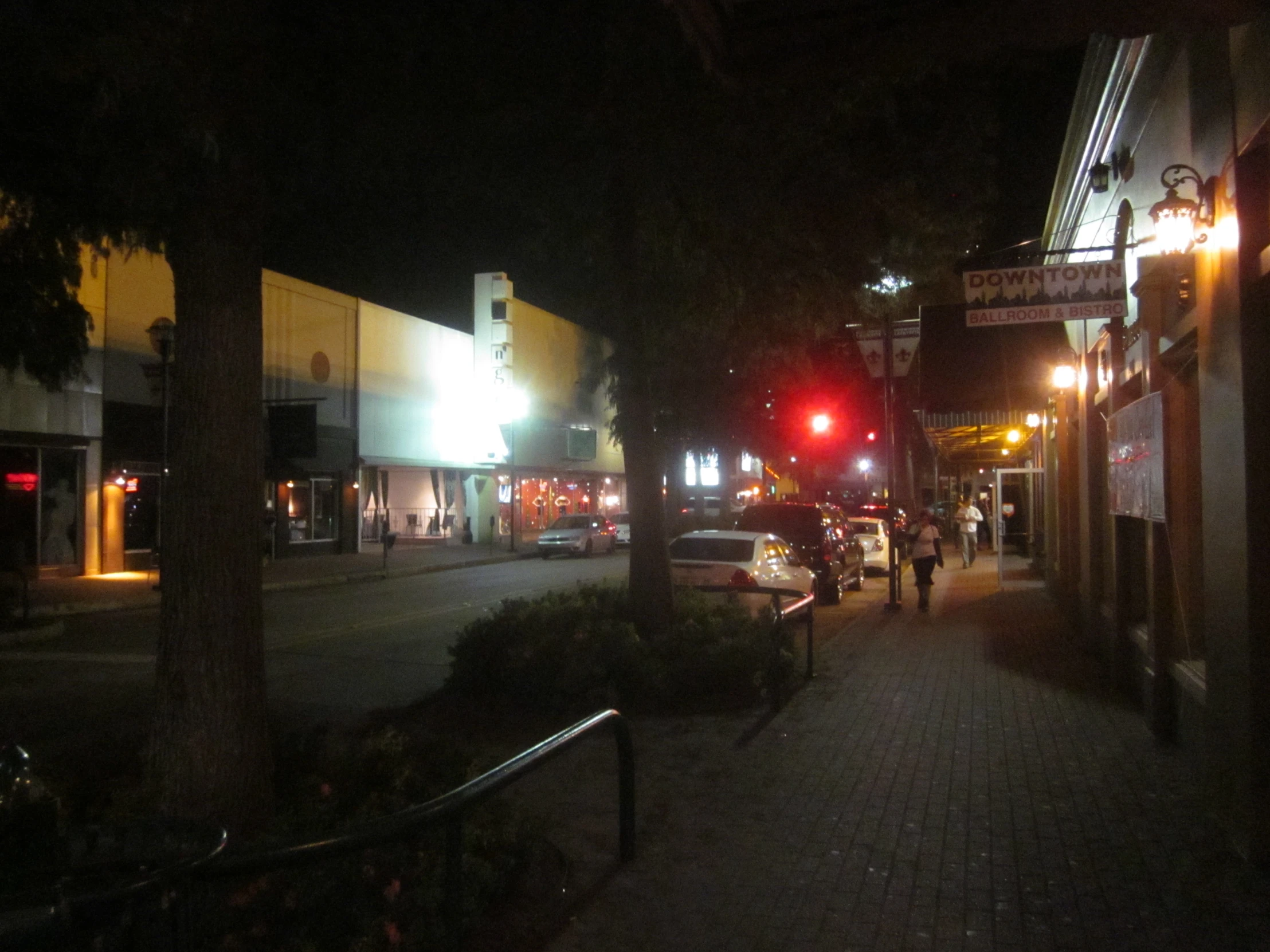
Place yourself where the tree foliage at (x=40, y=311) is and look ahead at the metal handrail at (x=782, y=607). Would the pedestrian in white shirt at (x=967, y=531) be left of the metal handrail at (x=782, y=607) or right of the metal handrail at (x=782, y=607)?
left

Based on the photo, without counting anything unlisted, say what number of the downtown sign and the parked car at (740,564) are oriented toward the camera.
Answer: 1

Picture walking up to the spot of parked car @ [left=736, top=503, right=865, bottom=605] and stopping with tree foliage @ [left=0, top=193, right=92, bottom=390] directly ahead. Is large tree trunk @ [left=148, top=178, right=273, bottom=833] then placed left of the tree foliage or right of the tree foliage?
left

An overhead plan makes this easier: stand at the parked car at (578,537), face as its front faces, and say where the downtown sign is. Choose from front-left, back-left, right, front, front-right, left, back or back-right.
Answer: front-left

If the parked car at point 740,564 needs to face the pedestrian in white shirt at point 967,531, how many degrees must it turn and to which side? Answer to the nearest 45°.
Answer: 0° — it already faces them

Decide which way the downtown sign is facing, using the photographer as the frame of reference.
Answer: facing the viewer

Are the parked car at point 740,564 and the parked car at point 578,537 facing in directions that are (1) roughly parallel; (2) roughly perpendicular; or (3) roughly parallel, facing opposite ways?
roughly parallel, facing opposite ways

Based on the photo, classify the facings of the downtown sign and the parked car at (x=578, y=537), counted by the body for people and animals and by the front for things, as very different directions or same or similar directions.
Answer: same or similar directions

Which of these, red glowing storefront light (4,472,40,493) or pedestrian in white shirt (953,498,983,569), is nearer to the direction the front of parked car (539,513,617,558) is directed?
the red glowing storefront light

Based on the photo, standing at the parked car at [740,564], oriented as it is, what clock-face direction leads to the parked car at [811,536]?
the parked car at [811,536] is roughly at 11 o'clock from the parked car at [740,564].

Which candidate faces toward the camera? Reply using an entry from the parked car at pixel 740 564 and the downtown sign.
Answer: the downtown sign

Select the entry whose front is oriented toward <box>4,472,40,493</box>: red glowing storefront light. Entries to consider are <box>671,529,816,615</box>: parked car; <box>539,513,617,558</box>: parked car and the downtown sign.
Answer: <box>539,513,617,558</box>: parked car

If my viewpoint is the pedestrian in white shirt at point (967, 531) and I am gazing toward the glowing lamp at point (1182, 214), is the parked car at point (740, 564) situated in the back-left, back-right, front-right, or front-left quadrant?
front-right

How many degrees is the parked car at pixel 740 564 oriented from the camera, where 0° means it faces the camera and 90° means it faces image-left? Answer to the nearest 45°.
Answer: approximately 225°

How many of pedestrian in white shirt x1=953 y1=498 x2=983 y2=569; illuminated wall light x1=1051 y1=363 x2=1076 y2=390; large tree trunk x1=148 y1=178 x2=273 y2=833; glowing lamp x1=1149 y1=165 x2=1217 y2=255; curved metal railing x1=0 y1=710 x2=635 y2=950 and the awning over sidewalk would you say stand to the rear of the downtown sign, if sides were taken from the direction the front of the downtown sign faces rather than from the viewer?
3

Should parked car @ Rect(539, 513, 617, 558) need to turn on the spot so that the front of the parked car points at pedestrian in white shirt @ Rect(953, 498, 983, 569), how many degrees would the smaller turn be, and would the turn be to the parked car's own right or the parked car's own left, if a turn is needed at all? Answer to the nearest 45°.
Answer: approximately 90° to the parked car's own left

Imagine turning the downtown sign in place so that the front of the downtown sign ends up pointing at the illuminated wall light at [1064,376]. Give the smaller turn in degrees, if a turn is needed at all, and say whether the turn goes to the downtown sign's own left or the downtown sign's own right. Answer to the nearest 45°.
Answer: approximately 180°

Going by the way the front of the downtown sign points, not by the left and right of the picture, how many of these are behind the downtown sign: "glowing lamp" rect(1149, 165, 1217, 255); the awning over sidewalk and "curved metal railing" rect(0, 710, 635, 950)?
1
